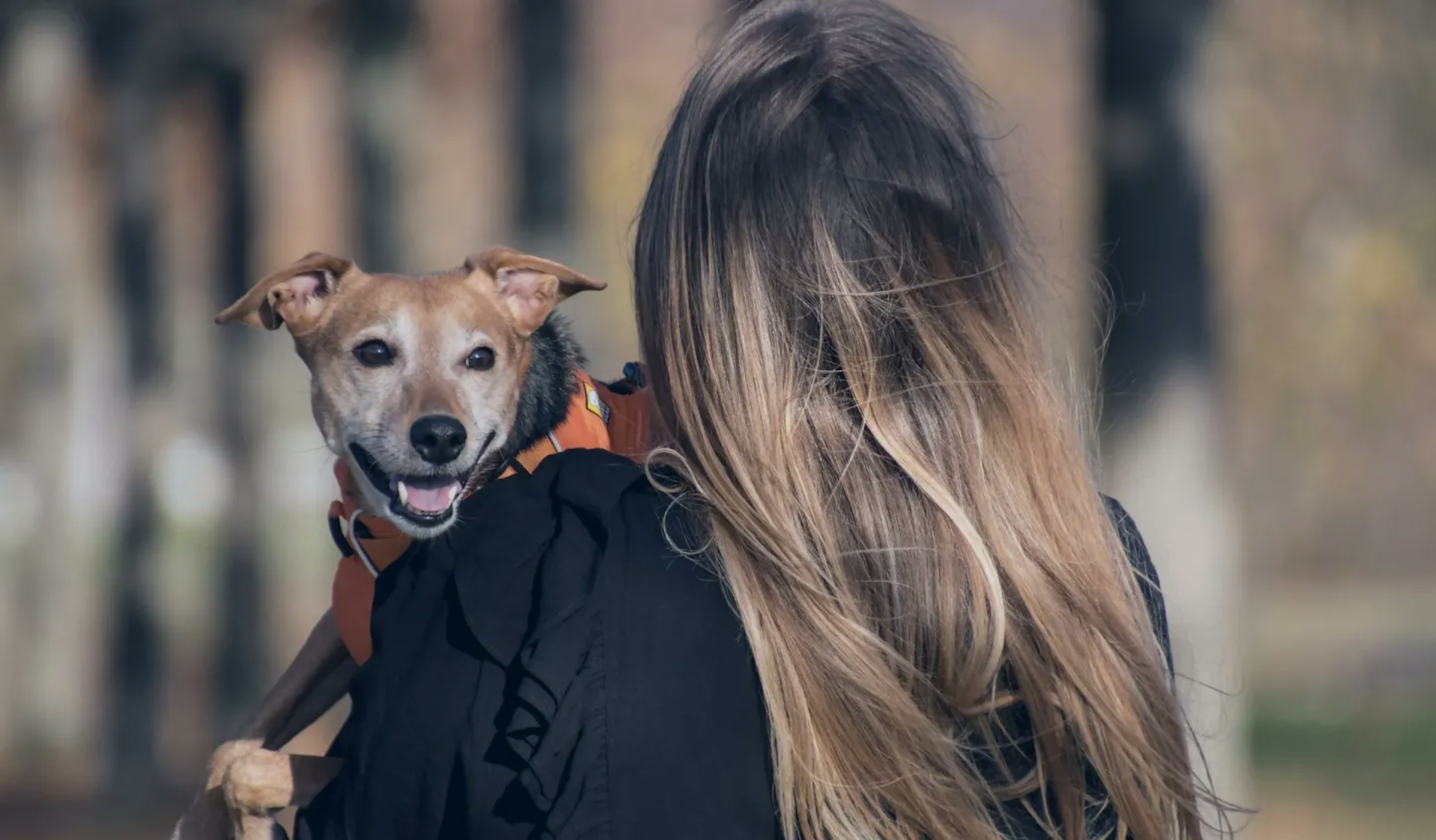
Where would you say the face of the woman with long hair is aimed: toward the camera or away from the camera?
away from the camera

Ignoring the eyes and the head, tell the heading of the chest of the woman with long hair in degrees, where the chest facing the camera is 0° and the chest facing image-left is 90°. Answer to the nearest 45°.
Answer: approximately 180°

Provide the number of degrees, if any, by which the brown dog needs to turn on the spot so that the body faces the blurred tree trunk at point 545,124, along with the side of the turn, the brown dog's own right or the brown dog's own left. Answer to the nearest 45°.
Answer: approximately 180°

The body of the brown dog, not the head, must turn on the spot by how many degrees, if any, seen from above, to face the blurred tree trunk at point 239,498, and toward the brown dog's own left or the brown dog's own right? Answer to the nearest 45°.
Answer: approximately 180°

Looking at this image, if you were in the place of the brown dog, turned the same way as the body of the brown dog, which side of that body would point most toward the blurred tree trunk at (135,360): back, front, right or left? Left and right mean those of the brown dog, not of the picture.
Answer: back

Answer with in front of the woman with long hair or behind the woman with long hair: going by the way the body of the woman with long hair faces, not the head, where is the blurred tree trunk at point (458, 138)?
in front

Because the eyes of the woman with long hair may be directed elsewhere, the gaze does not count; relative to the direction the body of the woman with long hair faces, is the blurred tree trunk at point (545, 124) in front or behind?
in front

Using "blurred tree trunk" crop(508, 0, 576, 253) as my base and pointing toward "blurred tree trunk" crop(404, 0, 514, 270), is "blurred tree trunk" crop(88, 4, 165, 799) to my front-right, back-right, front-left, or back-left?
front-left

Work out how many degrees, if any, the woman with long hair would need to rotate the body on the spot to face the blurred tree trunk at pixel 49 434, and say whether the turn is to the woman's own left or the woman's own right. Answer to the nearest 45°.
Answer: approximately 45° to the woman's own left

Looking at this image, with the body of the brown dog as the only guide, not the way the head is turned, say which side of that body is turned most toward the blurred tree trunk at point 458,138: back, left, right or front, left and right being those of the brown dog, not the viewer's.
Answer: back

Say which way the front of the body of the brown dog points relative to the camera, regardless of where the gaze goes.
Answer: toward the camera
